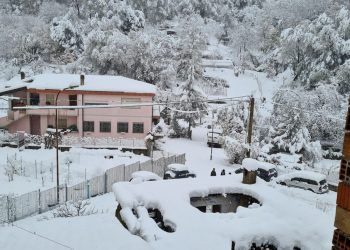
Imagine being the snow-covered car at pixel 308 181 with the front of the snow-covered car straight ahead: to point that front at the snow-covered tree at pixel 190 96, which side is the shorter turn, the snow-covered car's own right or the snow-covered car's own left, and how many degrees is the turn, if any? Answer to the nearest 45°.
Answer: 0° — it already faces it

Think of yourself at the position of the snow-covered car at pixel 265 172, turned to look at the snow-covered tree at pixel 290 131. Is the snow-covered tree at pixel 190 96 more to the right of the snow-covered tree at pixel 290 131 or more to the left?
left

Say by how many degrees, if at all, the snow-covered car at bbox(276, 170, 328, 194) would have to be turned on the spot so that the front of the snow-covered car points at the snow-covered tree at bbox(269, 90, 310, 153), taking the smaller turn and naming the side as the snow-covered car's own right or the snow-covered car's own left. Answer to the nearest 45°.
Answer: approximately 45° to the snow-covered car's own right

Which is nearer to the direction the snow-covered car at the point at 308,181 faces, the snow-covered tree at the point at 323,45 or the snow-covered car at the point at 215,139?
the snow-covered car

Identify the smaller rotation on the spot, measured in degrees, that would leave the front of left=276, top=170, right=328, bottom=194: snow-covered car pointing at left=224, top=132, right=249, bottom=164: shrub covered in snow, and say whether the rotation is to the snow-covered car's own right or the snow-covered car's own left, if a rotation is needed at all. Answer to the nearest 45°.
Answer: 0° — it already faces it
